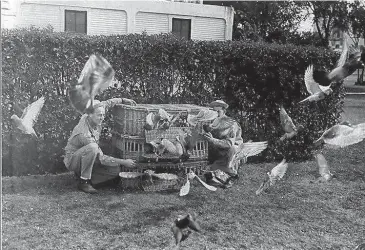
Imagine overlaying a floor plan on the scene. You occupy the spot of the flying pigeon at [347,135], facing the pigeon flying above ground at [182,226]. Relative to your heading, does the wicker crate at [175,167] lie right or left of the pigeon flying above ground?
right

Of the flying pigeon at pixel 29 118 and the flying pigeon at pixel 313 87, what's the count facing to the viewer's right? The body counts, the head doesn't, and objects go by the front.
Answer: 1

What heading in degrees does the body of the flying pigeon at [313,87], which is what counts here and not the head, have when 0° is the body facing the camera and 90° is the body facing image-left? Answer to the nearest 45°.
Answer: approximately 270°

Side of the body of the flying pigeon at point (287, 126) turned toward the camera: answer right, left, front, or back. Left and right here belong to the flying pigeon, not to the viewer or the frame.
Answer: right

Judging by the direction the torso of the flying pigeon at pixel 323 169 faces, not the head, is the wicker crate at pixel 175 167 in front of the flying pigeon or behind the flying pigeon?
behind

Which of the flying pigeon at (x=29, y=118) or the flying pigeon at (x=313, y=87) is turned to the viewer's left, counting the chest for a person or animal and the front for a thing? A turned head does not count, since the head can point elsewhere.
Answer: the flying pigeon at (x=29, y=118)

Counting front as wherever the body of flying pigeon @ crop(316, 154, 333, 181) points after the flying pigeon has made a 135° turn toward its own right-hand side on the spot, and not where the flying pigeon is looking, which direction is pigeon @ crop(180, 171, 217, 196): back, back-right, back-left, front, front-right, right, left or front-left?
front

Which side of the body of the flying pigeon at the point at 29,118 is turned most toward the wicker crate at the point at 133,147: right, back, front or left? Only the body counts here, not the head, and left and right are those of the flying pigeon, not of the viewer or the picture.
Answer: back

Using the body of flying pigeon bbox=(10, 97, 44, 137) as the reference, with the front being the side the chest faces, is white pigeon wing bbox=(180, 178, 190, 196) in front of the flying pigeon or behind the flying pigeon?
behind

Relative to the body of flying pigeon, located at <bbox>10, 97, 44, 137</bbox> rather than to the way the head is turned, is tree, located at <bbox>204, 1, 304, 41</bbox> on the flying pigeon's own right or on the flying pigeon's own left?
on the flying pigeon's own right

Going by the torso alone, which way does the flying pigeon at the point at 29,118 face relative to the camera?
to the viewer's left

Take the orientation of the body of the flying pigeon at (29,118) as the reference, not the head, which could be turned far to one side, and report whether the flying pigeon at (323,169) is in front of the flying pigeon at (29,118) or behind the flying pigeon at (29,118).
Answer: behind

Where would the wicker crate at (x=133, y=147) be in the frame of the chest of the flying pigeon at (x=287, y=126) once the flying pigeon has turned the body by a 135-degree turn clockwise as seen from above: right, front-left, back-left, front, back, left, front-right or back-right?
front
